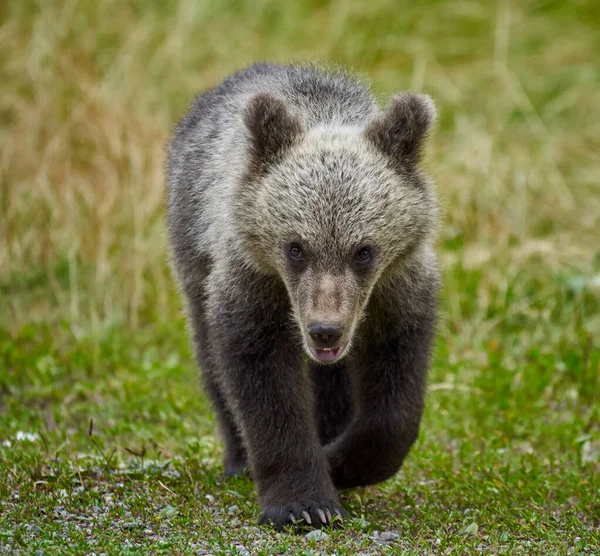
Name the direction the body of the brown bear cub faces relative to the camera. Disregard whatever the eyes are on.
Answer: toward the camera

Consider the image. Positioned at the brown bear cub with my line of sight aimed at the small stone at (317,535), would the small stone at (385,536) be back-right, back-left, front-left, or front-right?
front-left
